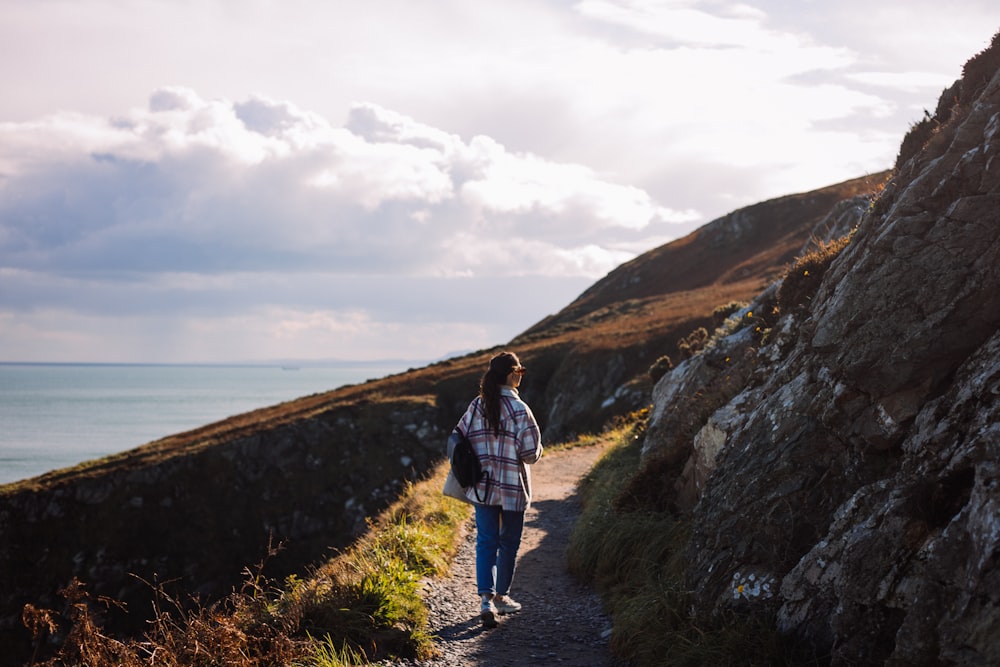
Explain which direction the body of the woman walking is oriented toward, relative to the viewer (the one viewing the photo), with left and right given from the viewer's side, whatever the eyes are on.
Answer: facing away from the viewer and to the right of the viewer

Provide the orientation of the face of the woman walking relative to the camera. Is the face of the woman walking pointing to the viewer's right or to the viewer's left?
to the viewer's right

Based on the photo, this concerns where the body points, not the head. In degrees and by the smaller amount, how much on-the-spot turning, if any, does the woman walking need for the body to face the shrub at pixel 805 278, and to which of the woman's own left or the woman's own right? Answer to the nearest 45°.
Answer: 0° — they already face it
